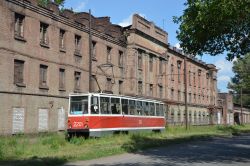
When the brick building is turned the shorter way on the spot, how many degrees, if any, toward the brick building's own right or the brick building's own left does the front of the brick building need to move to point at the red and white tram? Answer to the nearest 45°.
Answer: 0° — it already faces it

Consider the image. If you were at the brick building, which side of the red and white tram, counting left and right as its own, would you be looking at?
right

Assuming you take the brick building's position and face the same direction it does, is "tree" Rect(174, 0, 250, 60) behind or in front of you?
in front

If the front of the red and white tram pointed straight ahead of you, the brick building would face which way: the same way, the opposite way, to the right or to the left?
to the left

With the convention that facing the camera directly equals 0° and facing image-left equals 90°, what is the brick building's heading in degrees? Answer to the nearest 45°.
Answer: approximately 315°

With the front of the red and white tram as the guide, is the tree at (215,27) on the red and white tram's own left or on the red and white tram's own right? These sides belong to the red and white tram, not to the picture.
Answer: on the red and white tram's own left
